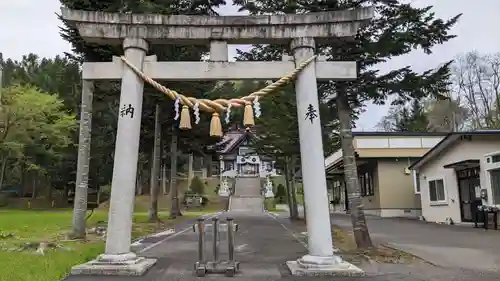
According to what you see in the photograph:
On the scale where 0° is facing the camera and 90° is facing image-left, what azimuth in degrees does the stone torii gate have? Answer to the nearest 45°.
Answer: approximately 0°

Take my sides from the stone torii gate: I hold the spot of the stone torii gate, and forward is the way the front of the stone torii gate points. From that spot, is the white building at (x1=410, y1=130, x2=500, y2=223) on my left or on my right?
on my left

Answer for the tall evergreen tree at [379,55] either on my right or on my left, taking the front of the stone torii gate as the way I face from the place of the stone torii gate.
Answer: on my left
